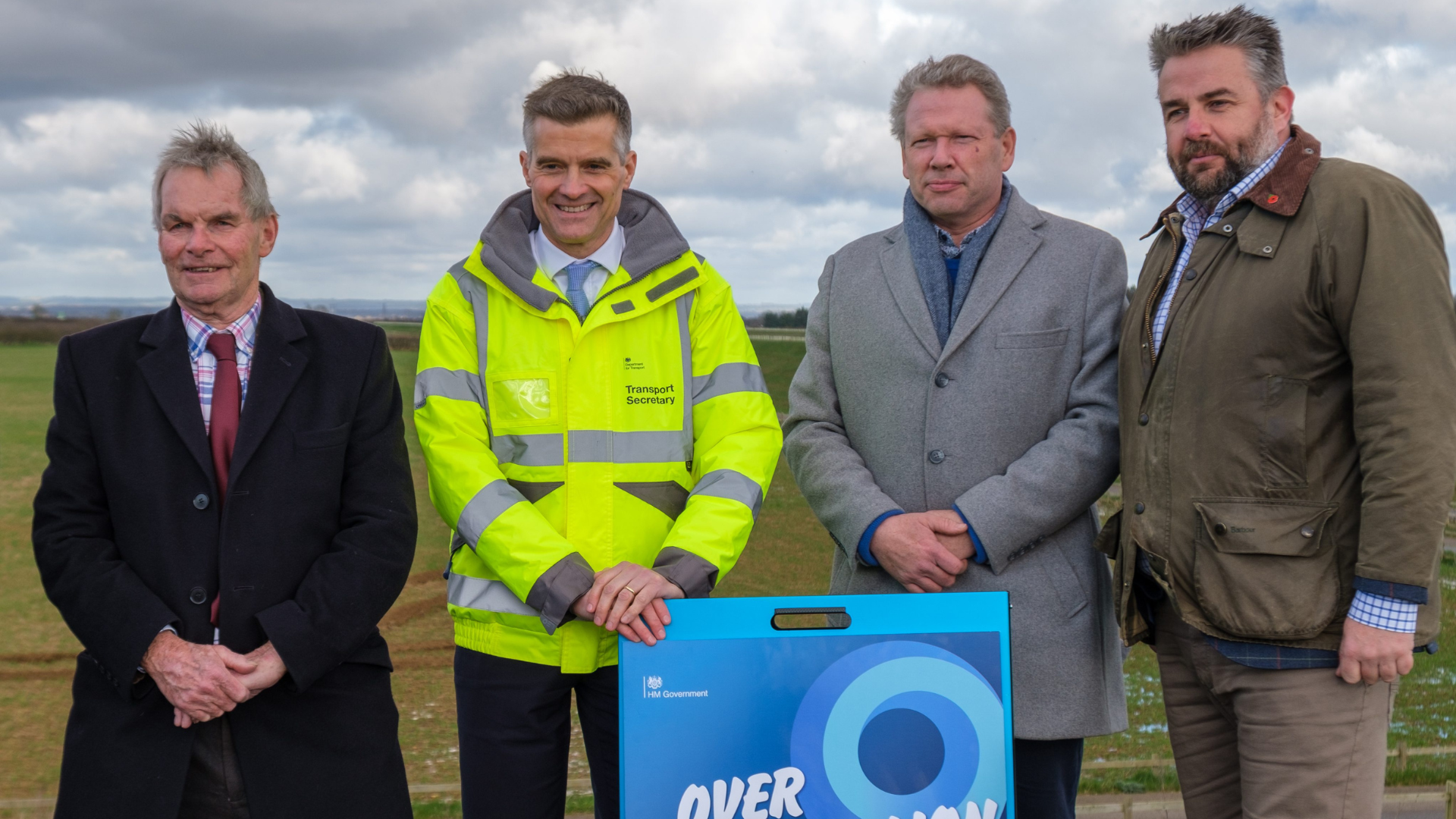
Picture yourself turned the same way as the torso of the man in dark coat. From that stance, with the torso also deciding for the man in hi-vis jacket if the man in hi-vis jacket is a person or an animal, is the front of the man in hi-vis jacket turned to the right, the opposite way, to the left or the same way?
the same way

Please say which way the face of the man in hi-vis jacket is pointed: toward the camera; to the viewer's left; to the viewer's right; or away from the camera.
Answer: toward the camera

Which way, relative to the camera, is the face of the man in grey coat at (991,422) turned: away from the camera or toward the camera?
toward the camera

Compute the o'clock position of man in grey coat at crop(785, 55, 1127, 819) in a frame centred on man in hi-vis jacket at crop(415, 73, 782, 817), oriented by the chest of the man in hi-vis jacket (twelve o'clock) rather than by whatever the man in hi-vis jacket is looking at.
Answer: The man in grey coat is roughly at 9 o'clock from the man in hi-vis jacket.

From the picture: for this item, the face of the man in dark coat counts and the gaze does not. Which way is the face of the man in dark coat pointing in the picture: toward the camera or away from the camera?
toward the camera

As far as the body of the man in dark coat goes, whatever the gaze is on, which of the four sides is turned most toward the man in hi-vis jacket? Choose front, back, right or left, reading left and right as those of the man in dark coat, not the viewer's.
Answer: left

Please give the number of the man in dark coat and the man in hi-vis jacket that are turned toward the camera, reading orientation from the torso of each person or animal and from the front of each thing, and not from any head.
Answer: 2

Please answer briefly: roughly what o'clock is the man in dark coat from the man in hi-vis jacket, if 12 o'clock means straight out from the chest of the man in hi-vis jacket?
The man in dark coat is roughly at 3 o'clock from the man in hi-vis jacket.

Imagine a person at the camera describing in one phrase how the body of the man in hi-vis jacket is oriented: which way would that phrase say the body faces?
toward the camera

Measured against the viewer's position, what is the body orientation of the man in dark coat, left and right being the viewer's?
facing the viewer

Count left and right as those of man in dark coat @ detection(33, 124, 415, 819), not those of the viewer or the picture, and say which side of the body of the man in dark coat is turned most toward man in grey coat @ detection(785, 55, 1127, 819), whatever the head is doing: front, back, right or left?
left
